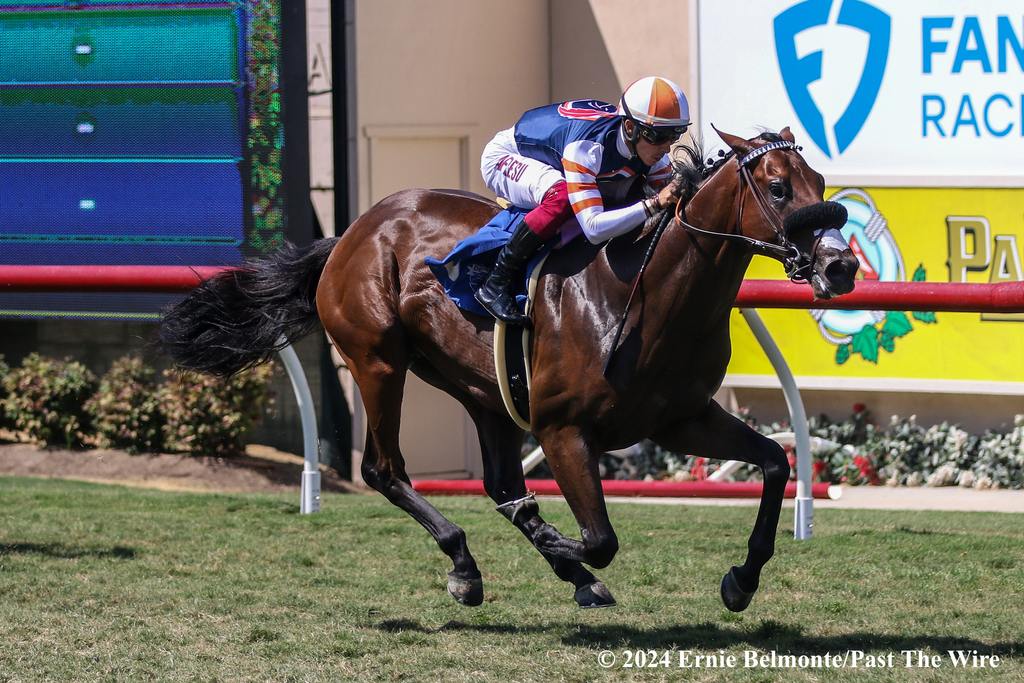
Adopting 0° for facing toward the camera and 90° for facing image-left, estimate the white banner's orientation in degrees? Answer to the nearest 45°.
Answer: approximately 0°

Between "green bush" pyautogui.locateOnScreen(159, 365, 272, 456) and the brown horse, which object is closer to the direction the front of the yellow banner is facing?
the brown horse

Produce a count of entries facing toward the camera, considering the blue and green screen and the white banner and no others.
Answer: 2

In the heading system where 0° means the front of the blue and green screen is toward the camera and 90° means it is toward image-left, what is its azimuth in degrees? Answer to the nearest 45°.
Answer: approximately 0°
